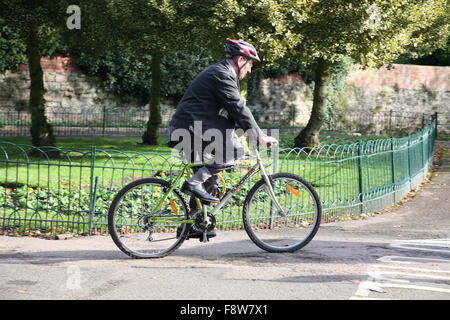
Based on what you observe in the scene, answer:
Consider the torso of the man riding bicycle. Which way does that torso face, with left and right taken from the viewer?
facing to the right of the viewer

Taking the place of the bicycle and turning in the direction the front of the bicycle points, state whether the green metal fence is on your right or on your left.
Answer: on your left

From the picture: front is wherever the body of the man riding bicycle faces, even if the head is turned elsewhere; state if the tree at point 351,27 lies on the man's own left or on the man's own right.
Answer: on the man's own left

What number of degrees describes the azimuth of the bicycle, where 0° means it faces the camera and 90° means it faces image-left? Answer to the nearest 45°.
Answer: approximately 270°

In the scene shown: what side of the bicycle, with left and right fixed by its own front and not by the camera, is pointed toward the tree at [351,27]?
left

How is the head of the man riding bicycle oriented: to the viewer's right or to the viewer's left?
to the viewer's right

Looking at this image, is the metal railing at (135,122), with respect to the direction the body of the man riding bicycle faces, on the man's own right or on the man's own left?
on the man's own left
